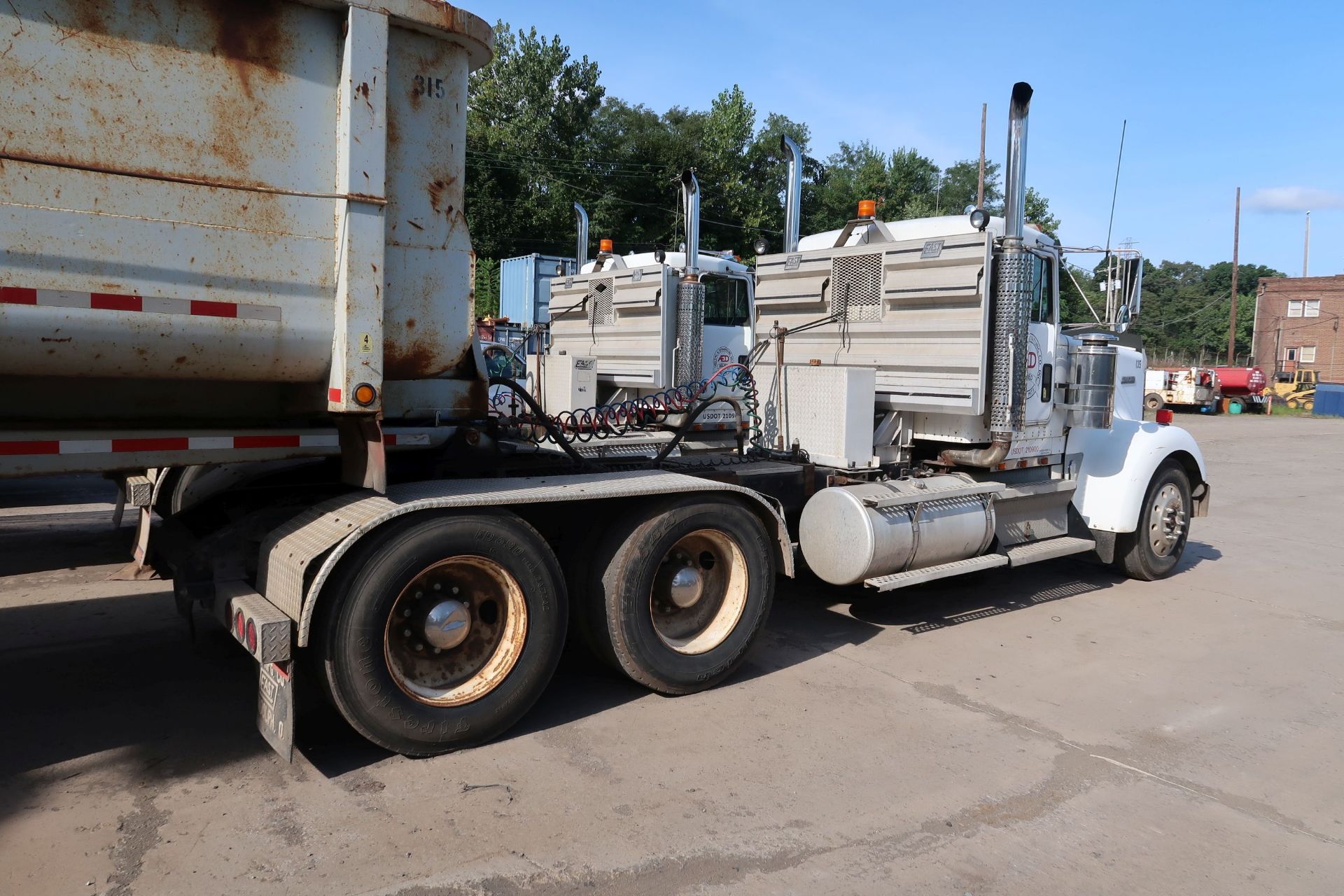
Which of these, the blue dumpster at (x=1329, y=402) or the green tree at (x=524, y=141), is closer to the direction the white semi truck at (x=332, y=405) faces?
the blue dumpster

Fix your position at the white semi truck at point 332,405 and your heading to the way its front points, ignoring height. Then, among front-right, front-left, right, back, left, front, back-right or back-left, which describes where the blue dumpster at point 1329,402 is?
front

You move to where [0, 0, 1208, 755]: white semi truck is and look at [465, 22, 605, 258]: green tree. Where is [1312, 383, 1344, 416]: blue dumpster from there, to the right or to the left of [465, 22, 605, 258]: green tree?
right

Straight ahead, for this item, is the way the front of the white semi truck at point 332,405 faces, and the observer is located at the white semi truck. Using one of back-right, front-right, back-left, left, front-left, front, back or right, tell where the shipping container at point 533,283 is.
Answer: front-left

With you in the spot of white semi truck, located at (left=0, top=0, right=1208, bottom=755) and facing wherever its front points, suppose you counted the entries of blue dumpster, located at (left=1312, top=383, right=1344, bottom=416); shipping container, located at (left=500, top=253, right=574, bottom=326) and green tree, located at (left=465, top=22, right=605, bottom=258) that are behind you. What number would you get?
0

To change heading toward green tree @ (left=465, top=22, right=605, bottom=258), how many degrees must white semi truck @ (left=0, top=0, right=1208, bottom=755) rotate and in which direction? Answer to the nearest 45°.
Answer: approximately 45° to its left

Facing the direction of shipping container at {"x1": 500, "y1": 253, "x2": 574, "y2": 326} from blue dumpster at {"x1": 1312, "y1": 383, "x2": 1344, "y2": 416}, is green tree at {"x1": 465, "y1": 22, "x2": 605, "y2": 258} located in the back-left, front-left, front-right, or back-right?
front-right

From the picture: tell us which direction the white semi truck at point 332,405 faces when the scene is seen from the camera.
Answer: facing away from the viewer and to the right of the viewer
